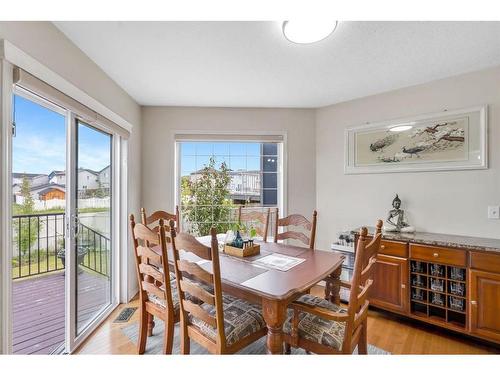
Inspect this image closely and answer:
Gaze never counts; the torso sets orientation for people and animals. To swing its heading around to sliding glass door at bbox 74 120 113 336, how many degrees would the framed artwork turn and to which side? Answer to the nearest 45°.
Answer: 0° — it already faces it

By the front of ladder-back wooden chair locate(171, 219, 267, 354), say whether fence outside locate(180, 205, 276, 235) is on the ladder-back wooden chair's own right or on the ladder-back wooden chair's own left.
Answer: on the ladder-back wooden chair's own left

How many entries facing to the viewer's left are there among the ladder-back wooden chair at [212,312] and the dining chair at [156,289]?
0

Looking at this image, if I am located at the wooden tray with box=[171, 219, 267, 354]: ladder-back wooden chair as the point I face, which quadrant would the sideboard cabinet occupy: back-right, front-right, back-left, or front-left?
back-left

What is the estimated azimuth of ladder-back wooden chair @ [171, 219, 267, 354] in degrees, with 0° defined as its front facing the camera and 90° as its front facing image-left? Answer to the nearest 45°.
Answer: approximately 225°

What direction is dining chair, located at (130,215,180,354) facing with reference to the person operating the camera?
facing away from the viewer and to the right of the viewer

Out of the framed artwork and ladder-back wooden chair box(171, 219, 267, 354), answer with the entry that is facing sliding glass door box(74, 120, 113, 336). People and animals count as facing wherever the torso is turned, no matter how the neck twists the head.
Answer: the framed artwork

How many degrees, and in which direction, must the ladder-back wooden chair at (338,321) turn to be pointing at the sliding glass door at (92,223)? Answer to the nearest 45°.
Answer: approximately 45° to its left

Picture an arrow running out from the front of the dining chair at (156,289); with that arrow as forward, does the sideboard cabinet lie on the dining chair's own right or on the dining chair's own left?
on the dining chair's own right

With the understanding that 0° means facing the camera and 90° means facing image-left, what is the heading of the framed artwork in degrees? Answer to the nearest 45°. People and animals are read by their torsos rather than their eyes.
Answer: approximately 45°

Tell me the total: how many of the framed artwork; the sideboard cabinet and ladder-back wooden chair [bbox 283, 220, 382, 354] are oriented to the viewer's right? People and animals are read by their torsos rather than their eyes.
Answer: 0

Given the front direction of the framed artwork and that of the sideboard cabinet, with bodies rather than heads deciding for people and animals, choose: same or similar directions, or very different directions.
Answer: same or similar directions

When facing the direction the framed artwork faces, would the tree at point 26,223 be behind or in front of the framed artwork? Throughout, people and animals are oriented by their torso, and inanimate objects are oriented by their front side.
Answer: in front

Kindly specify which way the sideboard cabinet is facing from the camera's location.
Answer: facing the viewer and to the left of the viewer
